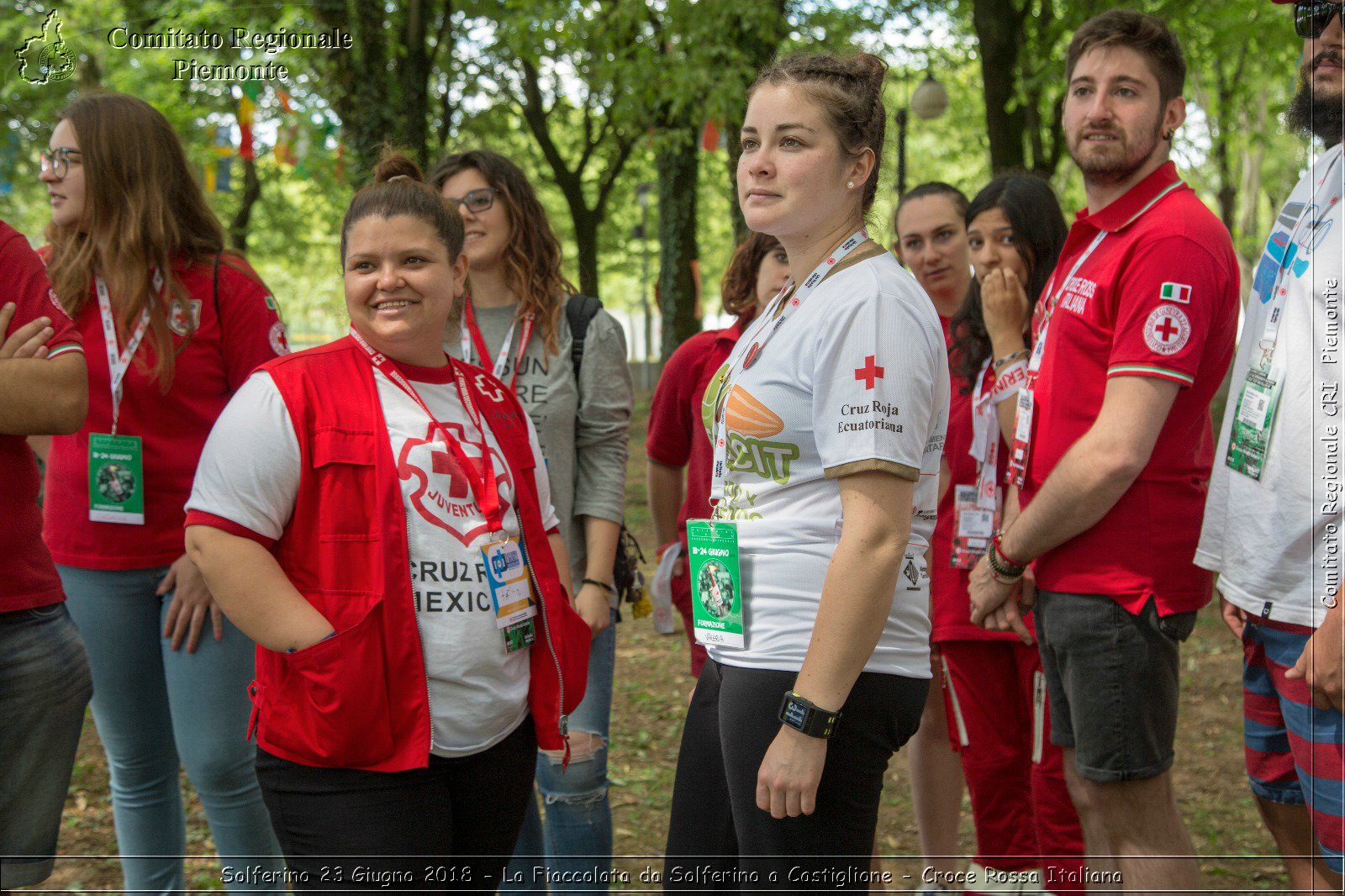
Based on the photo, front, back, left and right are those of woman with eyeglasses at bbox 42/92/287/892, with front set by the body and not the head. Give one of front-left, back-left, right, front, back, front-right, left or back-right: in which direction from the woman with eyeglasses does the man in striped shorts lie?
left

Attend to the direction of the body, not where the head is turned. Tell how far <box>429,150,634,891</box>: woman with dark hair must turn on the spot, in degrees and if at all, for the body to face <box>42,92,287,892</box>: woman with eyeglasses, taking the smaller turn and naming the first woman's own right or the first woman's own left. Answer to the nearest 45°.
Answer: approximately 45° to the first woman's own right

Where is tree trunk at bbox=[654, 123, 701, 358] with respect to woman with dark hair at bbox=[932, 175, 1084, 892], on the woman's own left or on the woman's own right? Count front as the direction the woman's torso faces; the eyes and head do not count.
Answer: on the woman's own right

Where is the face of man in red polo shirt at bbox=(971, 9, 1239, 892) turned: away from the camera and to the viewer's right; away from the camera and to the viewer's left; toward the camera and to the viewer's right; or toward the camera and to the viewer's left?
toward the camera and to the viewer's left

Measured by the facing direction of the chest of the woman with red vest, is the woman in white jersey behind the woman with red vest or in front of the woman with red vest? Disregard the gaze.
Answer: in front

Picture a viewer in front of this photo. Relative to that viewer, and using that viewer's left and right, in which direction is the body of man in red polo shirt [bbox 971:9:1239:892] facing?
facing the viewer and to the left of the viewer

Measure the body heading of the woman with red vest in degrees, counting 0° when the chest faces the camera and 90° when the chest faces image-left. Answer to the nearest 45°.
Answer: approximately 315°

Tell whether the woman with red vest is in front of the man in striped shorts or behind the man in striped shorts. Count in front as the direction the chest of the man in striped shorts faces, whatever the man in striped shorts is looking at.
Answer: in front
